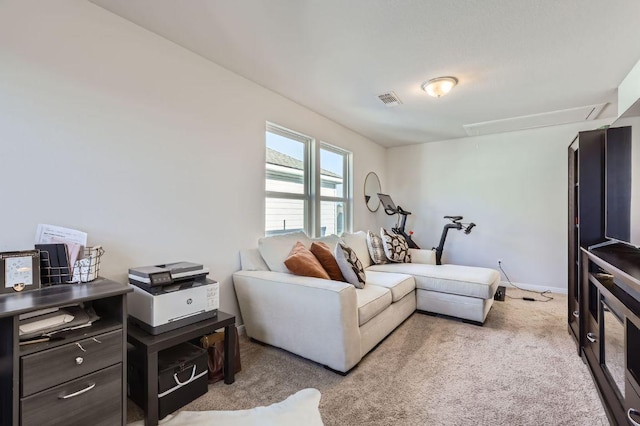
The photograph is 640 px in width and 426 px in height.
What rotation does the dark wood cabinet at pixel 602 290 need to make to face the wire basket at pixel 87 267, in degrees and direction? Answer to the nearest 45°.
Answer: approximately 45° to its left

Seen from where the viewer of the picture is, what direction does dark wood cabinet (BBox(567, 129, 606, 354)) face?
facing to the left of the viewer

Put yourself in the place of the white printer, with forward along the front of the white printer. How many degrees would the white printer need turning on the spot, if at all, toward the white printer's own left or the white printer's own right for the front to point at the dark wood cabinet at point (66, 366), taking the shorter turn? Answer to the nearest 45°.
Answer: approximately 90° to the white printer's own right

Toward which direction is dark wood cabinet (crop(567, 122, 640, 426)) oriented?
to the viewer's left

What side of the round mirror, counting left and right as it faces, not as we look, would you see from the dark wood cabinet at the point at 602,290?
front
